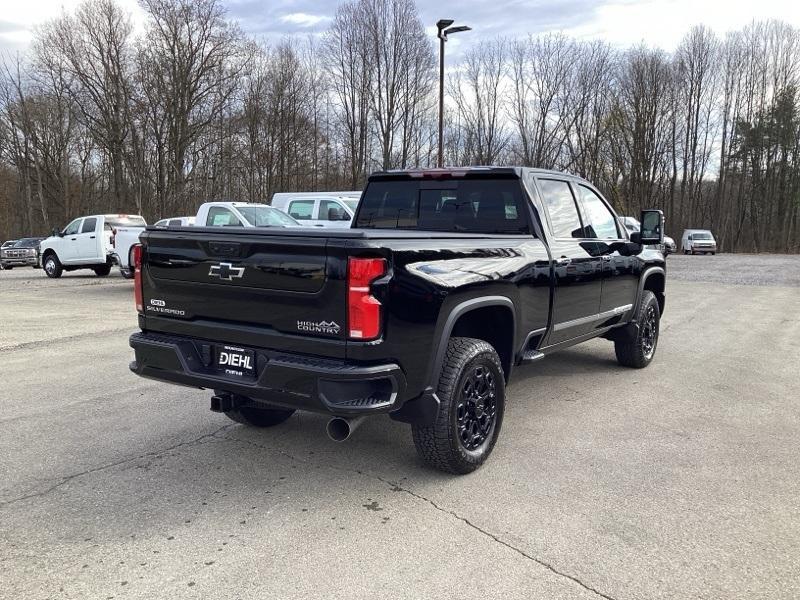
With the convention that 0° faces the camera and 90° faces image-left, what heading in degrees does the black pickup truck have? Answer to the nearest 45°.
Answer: approximately 225°

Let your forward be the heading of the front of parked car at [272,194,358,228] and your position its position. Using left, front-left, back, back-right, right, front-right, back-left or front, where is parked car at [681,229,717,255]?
left

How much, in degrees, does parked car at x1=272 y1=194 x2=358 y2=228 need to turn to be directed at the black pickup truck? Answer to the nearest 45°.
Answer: approximately 45° to its right

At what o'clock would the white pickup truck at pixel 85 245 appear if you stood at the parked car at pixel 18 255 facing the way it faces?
The white pickup truck is roughly at 10 o'clock from the parked car.

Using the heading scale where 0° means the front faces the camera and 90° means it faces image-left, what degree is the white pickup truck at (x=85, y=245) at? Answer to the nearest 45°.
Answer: approximately 135°

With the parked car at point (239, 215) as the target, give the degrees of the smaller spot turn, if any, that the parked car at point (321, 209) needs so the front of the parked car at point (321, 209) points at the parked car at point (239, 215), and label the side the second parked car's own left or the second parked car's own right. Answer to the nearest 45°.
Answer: approximately 90° to the second parked car's own right

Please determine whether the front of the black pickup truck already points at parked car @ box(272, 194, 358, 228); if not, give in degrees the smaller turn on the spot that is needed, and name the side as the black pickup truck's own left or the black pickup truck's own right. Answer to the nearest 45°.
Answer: approximately 45° to the black pickup truck's own left

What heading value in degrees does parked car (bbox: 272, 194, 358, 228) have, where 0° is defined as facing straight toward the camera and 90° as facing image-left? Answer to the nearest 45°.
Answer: approximately 315°

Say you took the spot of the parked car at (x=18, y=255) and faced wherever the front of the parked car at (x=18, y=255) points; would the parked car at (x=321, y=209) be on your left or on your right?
on your left

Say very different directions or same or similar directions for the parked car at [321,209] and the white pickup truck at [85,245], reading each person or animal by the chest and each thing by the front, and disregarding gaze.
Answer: very different directions

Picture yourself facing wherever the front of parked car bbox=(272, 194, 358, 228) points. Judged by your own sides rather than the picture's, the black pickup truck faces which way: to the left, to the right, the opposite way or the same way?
to the left

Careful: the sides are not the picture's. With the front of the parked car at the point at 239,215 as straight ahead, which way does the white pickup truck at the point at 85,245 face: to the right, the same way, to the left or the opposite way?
the opposite way

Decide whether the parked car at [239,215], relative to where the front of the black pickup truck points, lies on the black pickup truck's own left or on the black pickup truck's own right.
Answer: on the black pickup truck's own left
